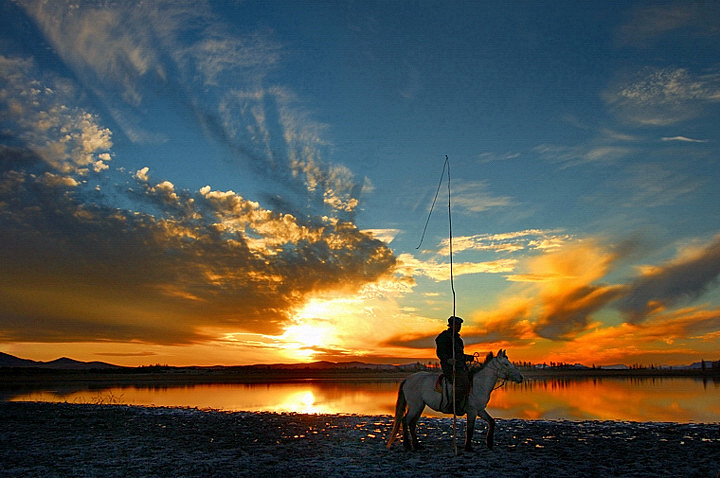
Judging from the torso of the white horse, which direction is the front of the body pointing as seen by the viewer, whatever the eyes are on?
to the viewer's right
